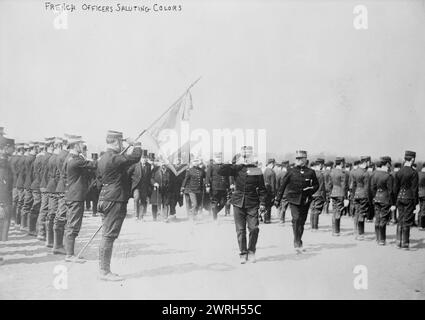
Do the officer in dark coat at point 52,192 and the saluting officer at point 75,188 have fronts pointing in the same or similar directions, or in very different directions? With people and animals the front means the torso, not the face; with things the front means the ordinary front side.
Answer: same or similar directions

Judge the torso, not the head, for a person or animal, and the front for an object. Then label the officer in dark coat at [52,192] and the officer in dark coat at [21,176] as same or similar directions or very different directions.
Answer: same or similar directions

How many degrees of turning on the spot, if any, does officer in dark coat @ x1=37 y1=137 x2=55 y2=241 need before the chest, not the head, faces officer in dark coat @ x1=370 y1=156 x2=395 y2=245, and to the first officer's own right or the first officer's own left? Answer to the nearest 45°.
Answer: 0° — they already face them

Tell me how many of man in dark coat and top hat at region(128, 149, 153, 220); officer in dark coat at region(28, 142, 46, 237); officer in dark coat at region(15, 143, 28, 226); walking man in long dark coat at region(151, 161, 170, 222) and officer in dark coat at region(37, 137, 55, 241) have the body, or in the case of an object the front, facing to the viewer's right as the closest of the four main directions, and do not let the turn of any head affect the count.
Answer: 3

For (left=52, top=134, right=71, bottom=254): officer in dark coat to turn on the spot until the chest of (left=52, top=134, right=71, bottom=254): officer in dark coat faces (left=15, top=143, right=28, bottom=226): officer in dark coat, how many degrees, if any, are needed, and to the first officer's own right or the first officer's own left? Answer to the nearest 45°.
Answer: approximately 90° to the first officer's own left

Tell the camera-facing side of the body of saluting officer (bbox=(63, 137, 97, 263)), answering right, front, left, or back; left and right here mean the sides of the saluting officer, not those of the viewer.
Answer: right

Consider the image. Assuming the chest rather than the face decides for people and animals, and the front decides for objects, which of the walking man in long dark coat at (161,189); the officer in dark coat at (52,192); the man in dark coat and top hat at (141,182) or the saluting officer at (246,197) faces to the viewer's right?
the officer in dark coat at (52,192)

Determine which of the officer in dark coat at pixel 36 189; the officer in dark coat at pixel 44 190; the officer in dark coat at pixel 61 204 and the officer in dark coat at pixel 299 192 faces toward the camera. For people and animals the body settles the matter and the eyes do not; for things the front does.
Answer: the officer in dark coat at pixel 299 192

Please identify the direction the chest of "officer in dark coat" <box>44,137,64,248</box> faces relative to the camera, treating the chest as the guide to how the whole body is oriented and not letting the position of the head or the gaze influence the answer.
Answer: to the viewer's right

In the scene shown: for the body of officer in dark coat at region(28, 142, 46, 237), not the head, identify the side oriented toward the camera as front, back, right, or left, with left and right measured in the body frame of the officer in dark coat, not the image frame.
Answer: right

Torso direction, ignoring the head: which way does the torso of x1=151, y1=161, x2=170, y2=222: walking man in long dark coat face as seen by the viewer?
toward the camera

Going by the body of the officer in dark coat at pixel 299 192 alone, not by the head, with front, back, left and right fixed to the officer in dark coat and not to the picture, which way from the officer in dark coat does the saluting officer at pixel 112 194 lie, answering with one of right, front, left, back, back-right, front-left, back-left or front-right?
front-right

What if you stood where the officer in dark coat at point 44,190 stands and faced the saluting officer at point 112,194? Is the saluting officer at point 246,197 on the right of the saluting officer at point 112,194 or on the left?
left

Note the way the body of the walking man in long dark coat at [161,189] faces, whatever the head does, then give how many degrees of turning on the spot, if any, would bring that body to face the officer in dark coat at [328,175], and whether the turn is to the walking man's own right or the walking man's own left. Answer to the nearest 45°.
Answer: approximately 90° to the walking man's own left

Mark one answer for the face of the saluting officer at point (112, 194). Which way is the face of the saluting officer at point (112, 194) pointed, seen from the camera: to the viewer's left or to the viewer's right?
to the viewer's right

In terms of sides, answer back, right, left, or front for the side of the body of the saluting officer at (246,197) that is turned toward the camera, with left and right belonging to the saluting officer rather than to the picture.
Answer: front

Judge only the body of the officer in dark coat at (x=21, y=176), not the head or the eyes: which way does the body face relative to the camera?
to the viewer's right

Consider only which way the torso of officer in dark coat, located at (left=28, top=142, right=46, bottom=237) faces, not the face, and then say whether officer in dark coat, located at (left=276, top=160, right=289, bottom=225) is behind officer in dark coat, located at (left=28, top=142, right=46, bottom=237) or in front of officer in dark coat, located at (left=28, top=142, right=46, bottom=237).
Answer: in front
